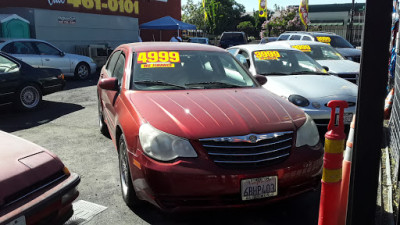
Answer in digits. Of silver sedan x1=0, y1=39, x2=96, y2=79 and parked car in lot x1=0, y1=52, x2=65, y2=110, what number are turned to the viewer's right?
1

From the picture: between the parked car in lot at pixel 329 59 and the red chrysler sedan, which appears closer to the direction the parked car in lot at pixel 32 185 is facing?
the red chrysler sedan

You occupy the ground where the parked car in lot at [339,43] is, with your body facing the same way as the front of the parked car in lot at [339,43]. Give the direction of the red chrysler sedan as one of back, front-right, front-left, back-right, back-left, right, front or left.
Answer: front-right

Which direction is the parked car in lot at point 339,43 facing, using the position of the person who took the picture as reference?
facing the viewer and to the right of the viewer

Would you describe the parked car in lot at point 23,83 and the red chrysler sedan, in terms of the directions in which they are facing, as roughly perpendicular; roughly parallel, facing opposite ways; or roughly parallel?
roughly perpendicular

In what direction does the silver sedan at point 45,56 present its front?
to the viewer's right

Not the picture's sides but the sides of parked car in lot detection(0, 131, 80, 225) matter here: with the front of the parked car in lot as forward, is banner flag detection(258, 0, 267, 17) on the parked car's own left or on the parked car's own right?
on the parked car's own left

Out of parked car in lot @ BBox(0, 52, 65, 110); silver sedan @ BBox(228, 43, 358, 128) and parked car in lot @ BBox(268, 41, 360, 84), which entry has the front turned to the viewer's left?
parked car in lot @ BBox(0, 52, 65, 110)

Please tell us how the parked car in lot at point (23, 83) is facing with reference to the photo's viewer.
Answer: facing to the left of the viewer

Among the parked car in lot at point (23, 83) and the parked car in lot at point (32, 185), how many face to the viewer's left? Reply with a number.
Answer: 1

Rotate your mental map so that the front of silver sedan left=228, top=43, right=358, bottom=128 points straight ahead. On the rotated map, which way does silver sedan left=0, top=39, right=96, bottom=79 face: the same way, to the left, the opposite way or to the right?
to the left
